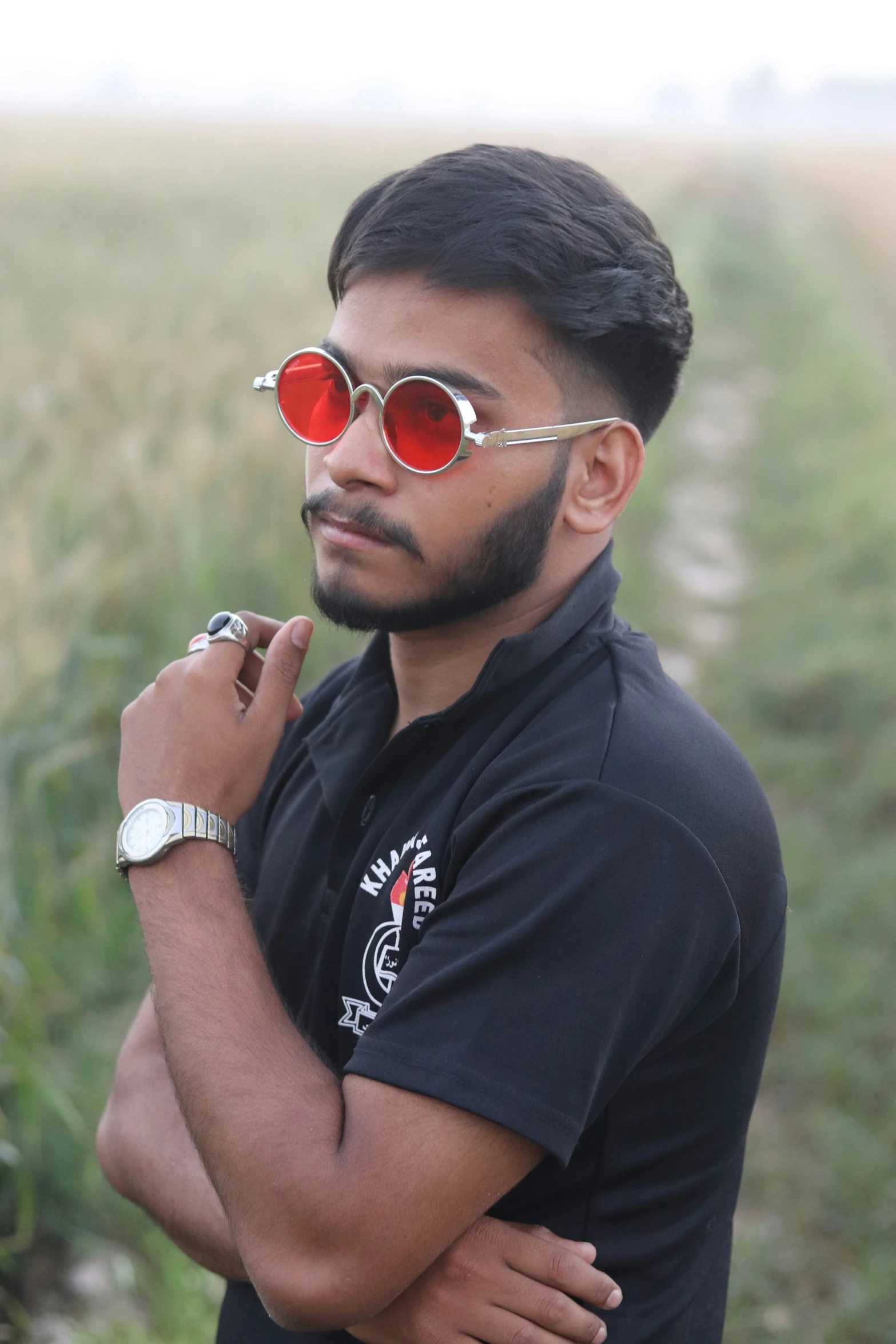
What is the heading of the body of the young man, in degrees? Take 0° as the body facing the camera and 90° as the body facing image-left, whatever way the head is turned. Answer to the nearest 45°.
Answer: approximately 45°
